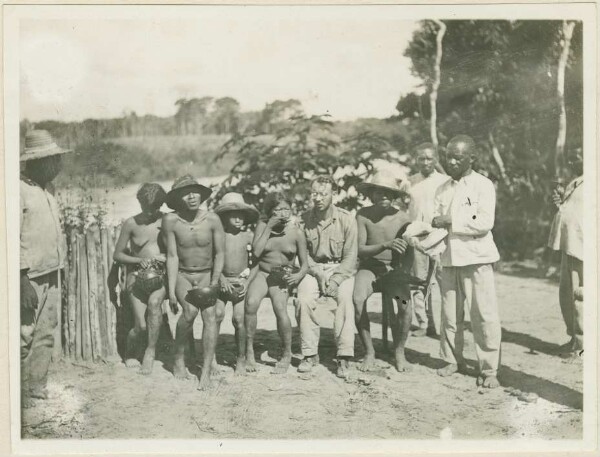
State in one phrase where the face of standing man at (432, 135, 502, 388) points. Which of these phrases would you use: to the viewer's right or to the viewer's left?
to the viewer's left

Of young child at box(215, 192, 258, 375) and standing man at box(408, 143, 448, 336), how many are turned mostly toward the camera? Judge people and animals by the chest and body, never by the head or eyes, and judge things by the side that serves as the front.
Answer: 2

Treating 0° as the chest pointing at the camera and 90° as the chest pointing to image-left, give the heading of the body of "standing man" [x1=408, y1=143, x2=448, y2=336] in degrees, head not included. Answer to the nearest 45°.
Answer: approximately 0°

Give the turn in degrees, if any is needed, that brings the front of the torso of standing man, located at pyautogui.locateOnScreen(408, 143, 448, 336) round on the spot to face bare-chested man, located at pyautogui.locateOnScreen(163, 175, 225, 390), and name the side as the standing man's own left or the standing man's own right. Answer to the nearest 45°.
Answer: approximately 45° to the standing man's own right

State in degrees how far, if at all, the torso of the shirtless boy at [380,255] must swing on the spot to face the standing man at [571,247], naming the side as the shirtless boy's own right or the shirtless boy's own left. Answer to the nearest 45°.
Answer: approximately 90° to the shirtless boy's own left
